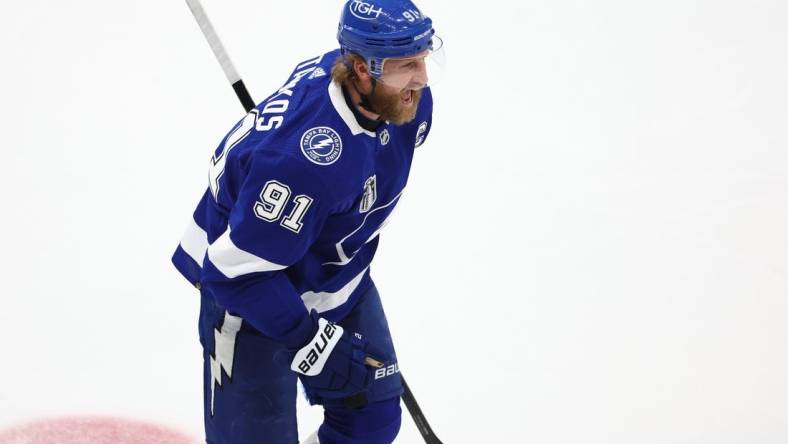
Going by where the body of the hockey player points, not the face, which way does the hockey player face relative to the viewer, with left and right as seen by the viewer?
facing the viewer and to the right of the viewer

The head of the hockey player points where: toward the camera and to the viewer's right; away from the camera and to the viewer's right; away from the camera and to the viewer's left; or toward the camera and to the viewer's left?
toward the camera and to the viewer's right
